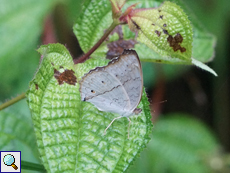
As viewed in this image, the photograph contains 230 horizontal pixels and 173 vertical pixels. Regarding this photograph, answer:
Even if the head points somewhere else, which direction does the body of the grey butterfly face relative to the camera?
to the viewer's right
